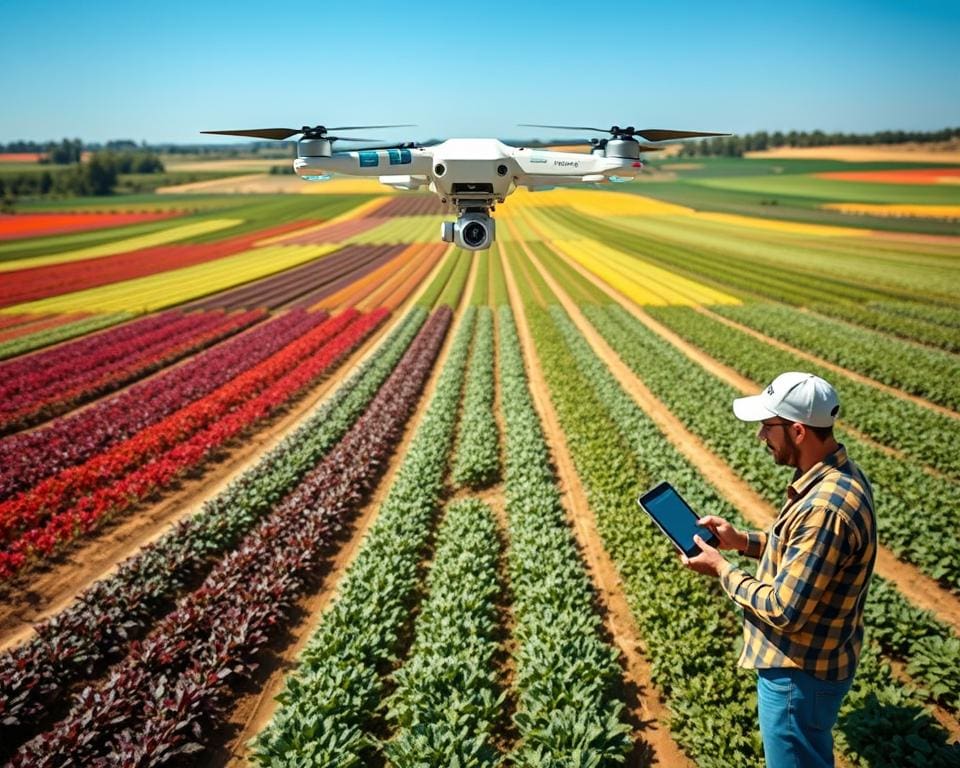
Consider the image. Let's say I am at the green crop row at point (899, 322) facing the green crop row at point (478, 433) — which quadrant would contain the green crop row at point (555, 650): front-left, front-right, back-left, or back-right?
front-left

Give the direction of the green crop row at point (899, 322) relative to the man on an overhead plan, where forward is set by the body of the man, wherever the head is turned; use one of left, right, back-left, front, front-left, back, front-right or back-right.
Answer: right

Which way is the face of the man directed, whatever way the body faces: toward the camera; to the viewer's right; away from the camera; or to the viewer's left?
to the viewer's left

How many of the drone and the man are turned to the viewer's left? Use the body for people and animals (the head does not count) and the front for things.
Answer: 1

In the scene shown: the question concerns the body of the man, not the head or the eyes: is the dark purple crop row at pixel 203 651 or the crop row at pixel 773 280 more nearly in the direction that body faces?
the dark purple crop row

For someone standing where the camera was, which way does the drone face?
facing the viewer

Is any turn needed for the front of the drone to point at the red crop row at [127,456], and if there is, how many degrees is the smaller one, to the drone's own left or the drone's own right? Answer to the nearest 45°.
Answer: approximately 135° to the drone's own right

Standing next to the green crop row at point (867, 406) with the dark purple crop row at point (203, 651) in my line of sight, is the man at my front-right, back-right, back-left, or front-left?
front-left

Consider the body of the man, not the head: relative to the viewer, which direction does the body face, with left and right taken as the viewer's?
facing to the left of the viewer

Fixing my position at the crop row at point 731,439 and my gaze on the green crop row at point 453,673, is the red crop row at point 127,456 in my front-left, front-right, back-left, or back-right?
front-right

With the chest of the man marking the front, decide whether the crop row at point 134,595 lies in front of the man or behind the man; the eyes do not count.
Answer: in front
